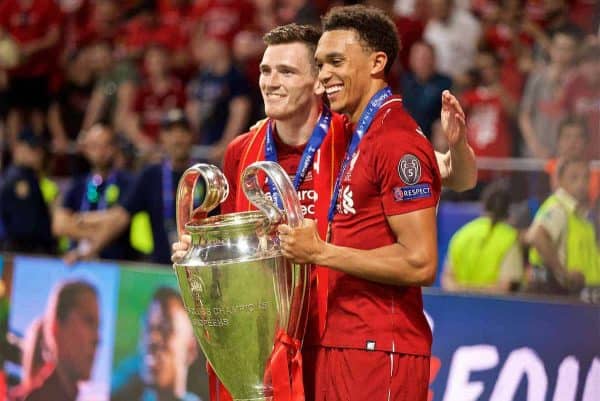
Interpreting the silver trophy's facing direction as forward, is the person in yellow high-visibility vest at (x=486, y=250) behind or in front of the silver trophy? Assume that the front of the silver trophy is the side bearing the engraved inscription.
behind

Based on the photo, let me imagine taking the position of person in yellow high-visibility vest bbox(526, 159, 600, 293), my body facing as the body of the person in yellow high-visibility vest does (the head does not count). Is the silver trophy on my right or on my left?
on my right

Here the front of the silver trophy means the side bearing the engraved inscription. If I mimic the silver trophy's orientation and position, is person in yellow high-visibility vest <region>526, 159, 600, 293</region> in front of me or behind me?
behind

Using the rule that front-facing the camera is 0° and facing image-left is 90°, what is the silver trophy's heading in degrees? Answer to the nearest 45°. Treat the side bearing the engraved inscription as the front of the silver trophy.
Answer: approximately 45°

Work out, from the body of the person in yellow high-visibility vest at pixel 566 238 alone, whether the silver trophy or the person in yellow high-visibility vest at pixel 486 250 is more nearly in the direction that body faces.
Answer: the silver trophy

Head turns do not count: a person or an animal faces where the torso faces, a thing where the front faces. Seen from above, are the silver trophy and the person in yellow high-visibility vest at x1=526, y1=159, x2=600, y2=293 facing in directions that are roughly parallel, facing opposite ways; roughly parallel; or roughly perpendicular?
roughly perpendicular
